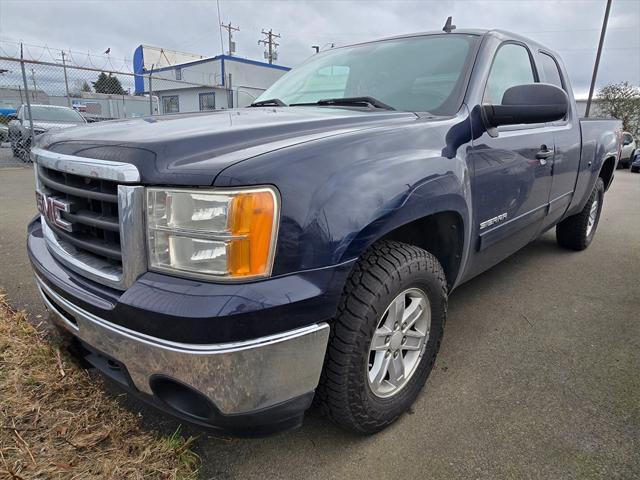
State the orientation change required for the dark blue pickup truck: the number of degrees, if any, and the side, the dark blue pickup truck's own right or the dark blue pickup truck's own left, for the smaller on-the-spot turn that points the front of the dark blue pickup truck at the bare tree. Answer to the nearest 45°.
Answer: approximately 180°

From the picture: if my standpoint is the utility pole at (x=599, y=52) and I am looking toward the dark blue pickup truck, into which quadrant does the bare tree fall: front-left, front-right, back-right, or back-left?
back-left

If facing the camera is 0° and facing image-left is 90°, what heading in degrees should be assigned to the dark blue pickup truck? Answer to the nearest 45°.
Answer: approximately 45°

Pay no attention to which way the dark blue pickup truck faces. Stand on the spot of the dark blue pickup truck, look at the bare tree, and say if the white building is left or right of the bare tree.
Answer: left

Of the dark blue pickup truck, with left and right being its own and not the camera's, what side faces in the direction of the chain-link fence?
right

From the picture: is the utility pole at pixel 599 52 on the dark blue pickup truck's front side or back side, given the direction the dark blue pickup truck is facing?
on the back side

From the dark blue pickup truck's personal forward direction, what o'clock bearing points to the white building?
The white building is roughly at 4 o'clock from the dark blue pickup truck.
